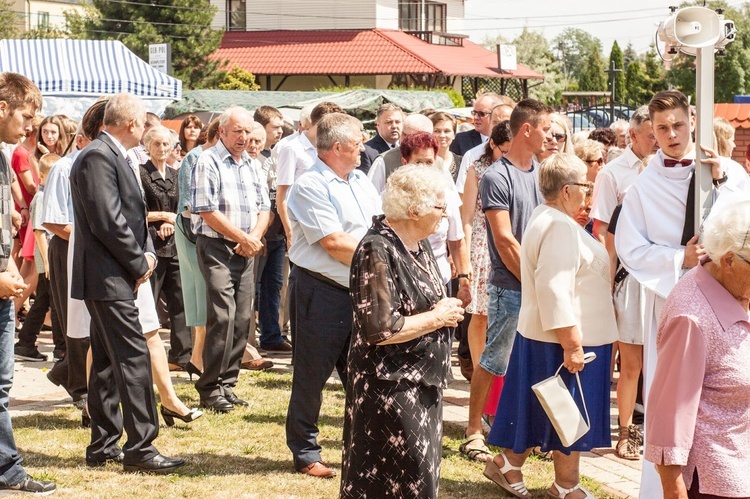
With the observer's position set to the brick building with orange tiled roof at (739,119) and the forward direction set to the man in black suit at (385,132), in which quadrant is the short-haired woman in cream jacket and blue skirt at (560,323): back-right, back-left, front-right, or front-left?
front-left

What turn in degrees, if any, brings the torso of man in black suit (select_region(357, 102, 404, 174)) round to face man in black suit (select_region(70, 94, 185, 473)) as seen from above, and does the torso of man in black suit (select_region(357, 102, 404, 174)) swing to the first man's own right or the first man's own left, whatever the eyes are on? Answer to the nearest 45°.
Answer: approximately 45° to the first man's own right

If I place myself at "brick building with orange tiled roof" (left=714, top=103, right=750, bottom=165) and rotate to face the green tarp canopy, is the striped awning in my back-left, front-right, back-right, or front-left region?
front-left

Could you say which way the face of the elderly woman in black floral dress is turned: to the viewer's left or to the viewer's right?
to the viewer's right

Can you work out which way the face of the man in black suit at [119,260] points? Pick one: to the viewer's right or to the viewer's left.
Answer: to the viewer's right

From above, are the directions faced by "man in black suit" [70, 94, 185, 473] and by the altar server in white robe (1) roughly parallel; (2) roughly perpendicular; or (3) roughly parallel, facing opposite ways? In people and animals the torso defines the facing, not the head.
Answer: roughly perpendicular

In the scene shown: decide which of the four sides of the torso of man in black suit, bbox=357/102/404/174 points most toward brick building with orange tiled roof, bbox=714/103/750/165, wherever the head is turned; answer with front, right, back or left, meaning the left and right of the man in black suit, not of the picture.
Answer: left

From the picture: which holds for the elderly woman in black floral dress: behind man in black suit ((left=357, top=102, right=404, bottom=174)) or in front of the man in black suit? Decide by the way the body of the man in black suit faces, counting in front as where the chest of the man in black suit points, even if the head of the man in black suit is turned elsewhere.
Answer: in front
